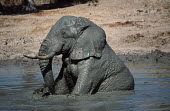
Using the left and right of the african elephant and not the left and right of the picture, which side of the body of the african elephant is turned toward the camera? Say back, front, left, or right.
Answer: left
